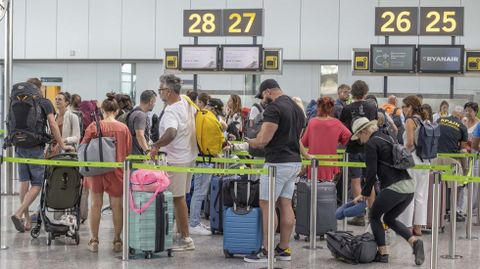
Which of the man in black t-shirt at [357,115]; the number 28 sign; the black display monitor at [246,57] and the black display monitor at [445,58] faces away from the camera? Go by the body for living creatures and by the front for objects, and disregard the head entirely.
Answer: the man in black t-shirt

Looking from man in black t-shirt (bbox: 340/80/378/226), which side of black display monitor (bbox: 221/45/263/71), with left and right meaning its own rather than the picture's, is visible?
front

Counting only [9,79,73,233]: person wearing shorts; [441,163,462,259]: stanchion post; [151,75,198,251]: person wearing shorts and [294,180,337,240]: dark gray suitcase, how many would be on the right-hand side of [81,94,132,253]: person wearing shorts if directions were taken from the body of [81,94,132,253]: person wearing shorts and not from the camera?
3

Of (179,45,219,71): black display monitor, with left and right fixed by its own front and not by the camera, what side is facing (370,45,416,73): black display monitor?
left

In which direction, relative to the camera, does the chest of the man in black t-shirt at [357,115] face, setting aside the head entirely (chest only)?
away from the camera

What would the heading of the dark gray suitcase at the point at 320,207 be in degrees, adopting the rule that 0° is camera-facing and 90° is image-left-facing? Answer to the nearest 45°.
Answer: approximately 315°

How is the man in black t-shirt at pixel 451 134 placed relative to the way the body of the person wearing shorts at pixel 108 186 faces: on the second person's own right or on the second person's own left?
on the second person's own right

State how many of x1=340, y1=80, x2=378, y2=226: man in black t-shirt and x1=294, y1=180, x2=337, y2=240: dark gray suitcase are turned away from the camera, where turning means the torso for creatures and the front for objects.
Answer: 1

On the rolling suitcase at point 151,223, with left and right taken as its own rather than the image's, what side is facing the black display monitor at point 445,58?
back

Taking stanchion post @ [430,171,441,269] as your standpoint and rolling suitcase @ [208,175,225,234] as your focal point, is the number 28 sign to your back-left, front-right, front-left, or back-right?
front-right

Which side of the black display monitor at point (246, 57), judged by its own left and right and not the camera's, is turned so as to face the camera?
front

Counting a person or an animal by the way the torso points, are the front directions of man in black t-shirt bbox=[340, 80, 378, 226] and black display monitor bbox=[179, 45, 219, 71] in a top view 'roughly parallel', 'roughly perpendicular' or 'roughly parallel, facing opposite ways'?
roughly parallel, facing opposite ways

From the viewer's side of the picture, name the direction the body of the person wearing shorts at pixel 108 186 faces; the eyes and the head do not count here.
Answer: away from the camera

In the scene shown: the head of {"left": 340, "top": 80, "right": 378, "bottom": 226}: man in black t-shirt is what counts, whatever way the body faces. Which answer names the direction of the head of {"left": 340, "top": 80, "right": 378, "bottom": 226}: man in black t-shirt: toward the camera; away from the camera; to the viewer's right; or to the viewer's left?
away from the camera

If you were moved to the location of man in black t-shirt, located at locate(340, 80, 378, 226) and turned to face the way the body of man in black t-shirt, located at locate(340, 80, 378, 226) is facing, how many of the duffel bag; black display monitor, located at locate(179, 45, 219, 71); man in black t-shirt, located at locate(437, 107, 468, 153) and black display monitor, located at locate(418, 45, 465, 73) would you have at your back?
1

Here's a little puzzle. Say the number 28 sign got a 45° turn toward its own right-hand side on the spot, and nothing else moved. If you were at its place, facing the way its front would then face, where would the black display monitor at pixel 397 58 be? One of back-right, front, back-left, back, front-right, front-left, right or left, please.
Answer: back-left

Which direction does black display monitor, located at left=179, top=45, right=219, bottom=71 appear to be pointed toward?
toward the camera
